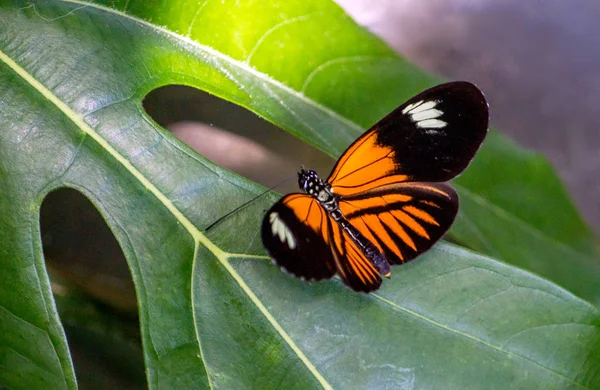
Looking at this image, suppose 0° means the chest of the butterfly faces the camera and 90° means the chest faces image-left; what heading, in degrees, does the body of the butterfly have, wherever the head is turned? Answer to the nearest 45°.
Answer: approximately 135°
